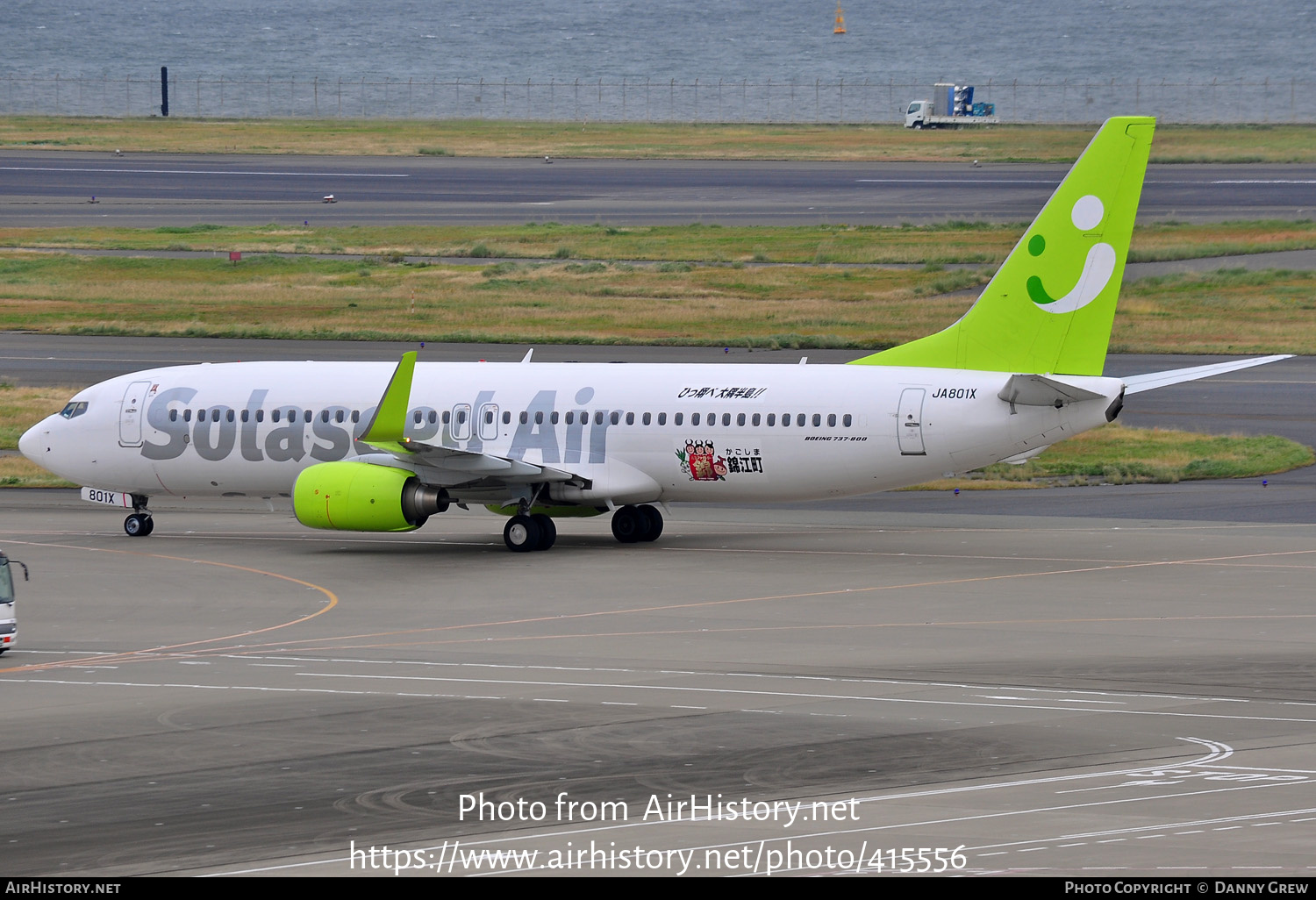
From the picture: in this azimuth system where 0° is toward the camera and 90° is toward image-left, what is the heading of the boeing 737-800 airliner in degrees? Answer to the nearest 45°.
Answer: approximately 135°
